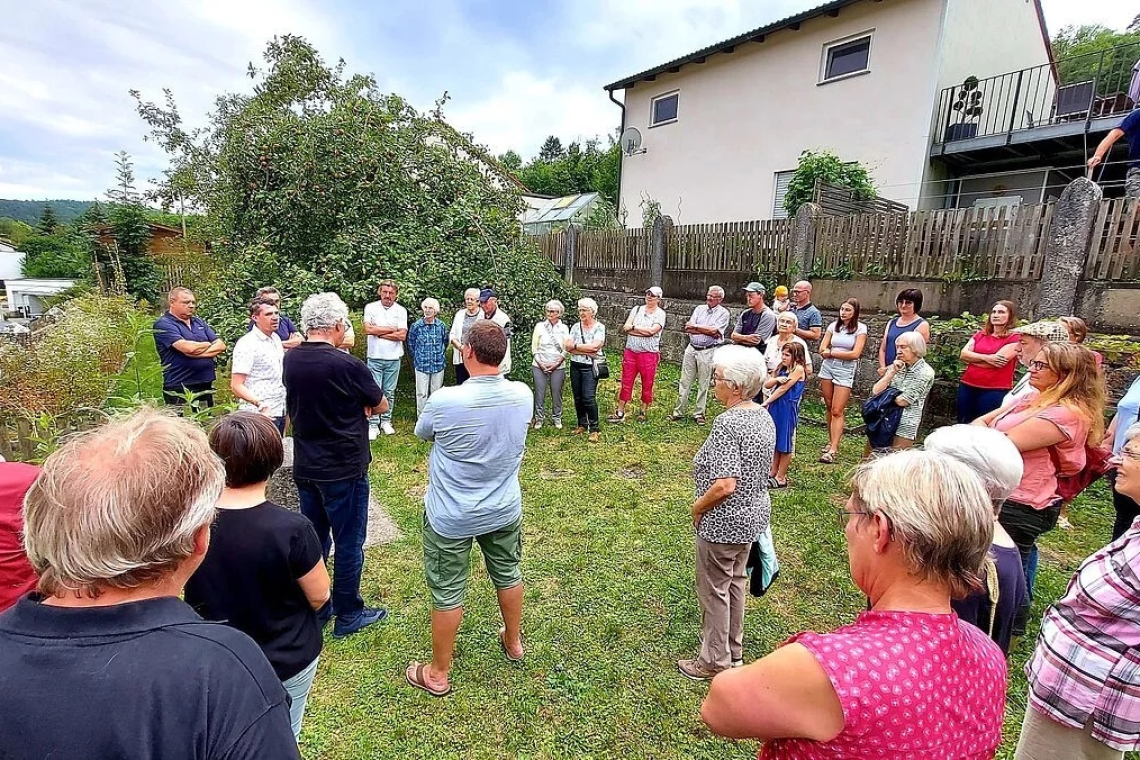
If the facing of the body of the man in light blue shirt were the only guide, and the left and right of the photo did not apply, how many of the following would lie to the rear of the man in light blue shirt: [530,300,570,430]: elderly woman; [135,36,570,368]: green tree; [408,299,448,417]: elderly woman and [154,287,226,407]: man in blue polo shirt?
0

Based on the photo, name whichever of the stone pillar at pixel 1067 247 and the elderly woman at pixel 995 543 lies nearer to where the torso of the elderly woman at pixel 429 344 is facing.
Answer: the elderly woman

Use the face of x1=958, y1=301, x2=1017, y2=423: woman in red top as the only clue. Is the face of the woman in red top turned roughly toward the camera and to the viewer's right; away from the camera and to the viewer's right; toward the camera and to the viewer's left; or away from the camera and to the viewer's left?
toward the camera and to the viewer's left

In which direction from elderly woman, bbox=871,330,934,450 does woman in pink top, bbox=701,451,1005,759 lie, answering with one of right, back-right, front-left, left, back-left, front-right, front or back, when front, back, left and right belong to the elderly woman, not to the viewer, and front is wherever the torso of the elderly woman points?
front-left

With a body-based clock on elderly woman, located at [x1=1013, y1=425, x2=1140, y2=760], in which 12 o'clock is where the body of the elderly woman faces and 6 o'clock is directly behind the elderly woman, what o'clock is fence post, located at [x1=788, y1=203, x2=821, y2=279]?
The fence post is roughly at 2 o'clock from the elderly woman.

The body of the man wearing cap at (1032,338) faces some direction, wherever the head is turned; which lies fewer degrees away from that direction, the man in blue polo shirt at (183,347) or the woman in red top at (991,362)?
the man in blue polo shirt

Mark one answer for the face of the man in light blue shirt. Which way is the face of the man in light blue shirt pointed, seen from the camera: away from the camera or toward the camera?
away from the camera

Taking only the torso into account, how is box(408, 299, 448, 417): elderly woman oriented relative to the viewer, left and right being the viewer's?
facing the viewer

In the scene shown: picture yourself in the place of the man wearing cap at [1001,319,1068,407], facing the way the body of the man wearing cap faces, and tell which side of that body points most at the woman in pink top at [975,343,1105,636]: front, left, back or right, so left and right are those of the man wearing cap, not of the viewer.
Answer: left

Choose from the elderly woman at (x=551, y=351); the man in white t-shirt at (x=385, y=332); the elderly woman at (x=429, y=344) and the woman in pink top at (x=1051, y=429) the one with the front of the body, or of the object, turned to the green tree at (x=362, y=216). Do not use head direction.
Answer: the woman in pink top

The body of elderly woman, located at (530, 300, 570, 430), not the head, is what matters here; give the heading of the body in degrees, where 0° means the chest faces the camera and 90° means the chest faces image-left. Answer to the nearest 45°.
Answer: approximately 0°

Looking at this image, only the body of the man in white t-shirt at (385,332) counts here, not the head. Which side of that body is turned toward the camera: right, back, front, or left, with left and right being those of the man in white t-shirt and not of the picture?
front

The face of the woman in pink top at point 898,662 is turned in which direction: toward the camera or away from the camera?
away from the camera

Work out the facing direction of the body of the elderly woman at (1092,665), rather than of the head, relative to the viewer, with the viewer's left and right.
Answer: facing to the left of the viewer

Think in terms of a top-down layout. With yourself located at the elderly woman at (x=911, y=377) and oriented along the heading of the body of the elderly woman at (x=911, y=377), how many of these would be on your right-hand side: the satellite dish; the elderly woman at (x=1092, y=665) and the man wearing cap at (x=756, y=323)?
2

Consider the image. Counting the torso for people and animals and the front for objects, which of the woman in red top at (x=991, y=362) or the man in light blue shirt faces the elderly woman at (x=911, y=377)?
the woman in red top

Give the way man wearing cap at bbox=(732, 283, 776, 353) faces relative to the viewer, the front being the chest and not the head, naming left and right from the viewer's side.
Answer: facing the viewer and to the left of the viewer

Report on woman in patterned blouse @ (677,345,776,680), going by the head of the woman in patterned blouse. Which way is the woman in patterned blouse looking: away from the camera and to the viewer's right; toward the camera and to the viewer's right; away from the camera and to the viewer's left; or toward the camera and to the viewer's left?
away from the camera and to the viewer's left

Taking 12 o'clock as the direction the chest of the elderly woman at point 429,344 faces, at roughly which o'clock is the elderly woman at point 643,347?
the elderly woman at point 643,347 is roughly at 9 o'clock from the elderly woman at point 429,344.

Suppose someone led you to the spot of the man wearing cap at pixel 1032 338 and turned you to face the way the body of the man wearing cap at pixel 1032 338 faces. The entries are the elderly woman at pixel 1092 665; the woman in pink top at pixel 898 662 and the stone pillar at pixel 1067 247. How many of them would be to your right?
1
